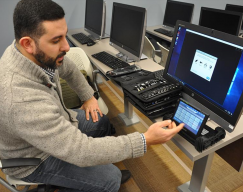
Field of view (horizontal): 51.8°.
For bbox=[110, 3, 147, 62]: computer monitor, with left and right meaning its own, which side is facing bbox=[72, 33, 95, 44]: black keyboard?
right

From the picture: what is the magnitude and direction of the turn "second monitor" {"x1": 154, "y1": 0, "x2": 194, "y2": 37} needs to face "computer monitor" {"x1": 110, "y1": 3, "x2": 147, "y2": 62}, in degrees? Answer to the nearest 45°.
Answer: approximately 45° to its left

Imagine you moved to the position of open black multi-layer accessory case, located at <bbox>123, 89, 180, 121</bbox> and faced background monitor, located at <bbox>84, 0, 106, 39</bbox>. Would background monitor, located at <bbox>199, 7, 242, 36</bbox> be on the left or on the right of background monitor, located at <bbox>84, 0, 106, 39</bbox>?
right

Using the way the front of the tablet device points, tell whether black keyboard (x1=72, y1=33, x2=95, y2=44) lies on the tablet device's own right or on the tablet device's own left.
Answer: on the tablet device's own right

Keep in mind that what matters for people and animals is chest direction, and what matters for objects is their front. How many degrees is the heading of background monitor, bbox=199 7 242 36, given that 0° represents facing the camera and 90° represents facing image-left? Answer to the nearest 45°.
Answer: approximately 45°

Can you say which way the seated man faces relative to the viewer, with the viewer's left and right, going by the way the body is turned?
facing to the right of the viewer
